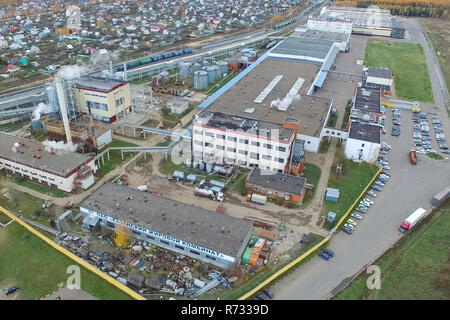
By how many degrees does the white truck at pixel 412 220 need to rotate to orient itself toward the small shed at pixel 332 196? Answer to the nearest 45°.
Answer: approximately 45° to its right

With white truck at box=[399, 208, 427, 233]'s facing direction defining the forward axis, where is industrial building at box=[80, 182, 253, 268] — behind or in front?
in front

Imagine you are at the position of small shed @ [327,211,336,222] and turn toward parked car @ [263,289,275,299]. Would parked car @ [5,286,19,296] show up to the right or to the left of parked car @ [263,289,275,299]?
right

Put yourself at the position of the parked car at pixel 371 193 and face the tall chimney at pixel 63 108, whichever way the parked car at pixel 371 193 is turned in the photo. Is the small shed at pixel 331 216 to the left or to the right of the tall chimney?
left

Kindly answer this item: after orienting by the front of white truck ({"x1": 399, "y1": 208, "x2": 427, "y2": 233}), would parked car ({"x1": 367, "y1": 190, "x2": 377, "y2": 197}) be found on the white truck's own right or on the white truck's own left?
on the white truck's own right

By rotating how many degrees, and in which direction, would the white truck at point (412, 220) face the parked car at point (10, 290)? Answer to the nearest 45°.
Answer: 0° — it already faces it

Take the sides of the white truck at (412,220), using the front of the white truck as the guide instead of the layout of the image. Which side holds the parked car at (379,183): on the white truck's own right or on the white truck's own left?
on the white truck's own right
